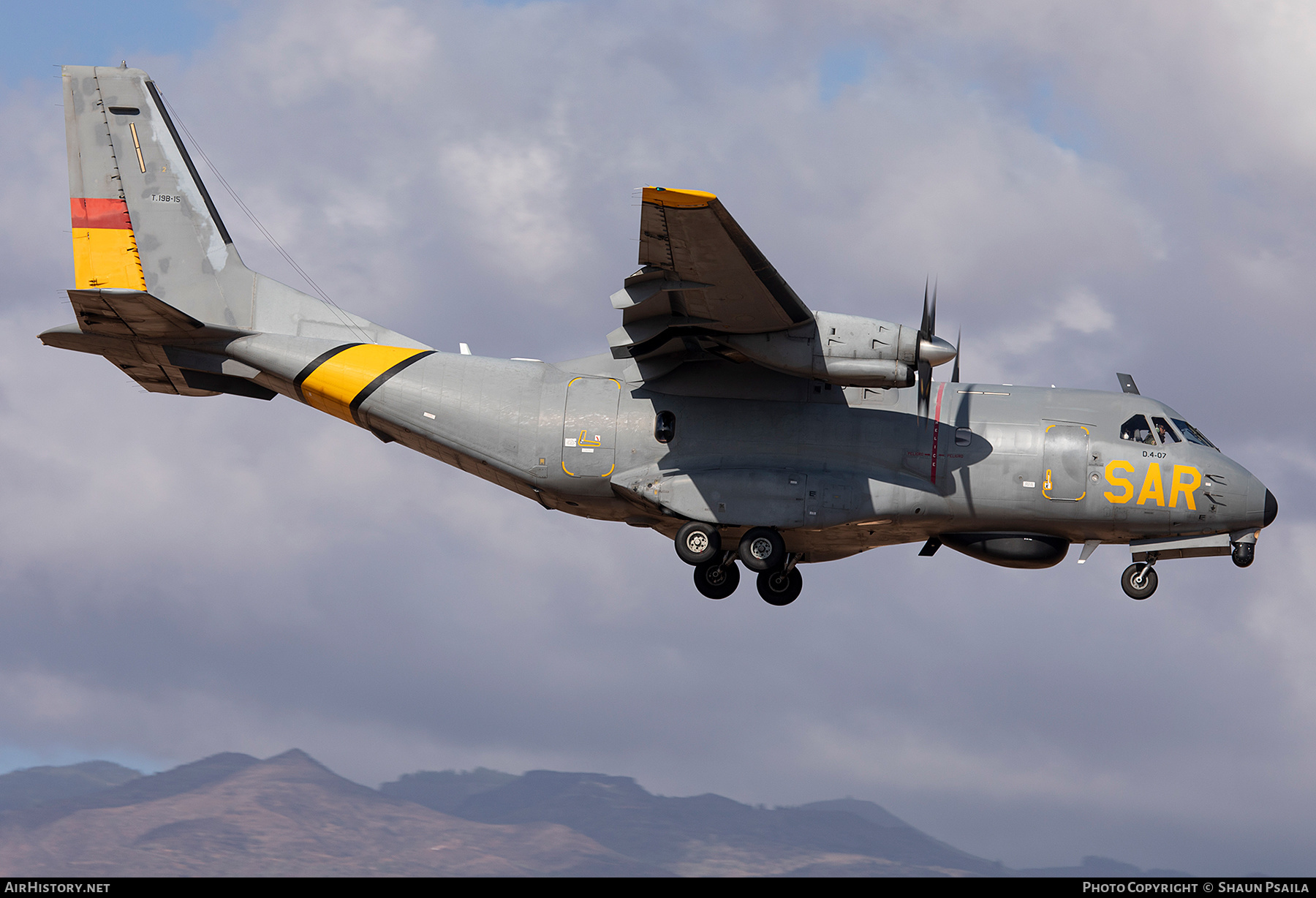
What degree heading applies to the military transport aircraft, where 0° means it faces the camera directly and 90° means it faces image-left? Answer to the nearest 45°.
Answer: approximately 270°
